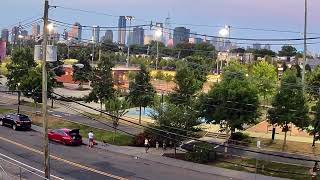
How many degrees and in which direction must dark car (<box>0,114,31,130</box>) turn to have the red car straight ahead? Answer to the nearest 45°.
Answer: approximately 180°

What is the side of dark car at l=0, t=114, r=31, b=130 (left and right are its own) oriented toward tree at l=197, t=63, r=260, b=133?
back

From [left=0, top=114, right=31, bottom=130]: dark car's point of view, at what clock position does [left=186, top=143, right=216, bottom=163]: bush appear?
The bush is roughly at 6 o'clock from the dark car.

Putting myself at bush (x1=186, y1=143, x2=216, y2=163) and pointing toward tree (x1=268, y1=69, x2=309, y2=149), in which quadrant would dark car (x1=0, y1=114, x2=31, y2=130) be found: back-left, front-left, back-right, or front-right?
back-left

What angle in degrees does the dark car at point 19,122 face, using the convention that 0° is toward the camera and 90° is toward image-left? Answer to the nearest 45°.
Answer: approximately 135°

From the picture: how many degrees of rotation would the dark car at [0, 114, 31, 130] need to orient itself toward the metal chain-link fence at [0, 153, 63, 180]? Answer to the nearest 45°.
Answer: approximately 135° to its left

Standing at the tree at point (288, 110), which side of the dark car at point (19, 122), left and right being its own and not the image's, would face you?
back
